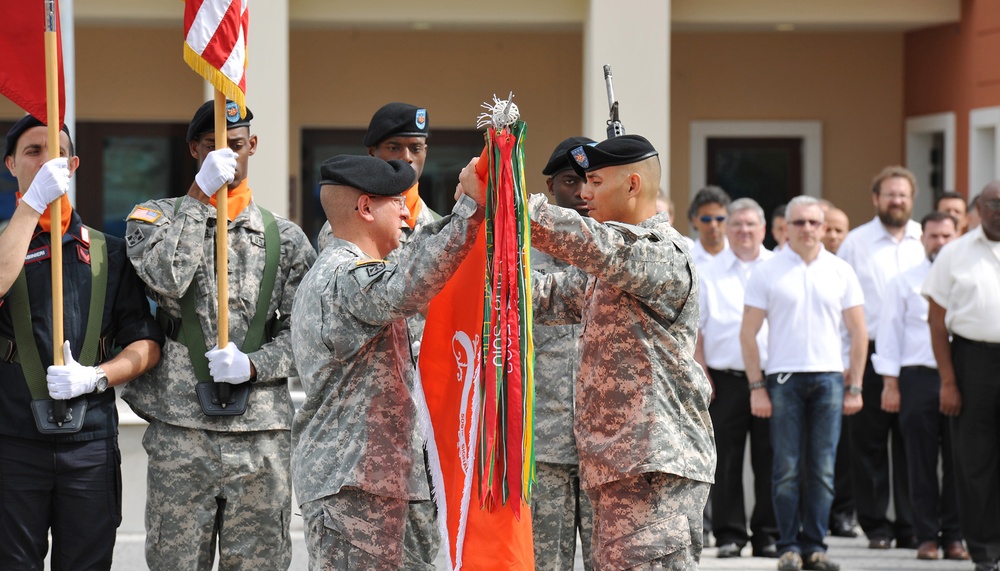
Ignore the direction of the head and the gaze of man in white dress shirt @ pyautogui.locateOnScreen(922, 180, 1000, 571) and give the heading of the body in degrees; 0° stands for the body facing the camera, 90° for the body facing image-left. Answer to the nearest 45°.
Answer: approximately 0°

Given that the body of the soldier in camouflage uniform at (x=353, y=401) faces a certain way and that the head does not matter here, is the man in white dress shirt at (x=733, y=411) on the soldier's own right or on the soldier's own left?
on the soldier's own left

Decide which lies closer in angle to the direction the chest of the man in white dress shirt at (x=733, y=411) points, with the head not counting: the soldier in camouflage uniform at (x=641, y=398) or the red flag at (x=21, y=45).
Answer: the soldier in camouflage uniform

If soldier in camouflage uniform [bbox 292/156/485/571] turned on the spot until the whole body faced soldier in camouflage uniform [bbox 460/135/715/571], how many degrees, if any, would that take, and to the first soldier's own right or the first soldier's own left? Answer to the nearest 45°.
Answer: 0° — they already face them

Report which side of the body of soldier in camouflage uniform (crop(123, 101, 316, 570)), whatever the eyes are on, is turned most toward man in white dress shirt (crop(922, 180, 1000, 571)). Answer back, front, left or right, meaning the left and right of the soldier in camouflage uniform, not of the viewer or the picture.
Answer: left

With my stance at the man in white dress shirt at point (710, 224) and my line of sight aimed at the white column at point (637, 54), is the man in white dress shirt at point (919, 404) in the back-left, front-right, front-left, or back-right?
back-right

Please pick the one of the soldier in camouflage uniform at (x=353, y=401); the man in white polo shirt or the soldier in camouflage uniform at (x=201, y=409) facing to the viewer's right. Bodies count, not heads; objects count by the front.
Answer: the soldier in camouflage uniform at (x=353, y=401)

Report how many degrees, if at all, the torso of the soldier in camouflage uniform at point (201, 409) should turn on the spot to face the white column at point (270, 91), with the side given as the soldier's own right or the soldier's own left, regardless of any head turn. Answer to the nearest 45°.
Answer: approximately 180°

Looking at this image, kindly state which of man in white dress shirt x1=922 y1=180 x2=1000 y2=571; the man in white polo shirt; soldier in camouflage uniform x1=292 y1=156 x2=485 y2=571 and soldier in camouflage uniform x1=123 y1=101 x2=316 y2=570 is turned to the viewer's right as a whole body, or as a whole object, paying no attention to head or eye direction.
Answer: soldier in camouflage uniform x1=292 y1=156 x2=485 y2=571
